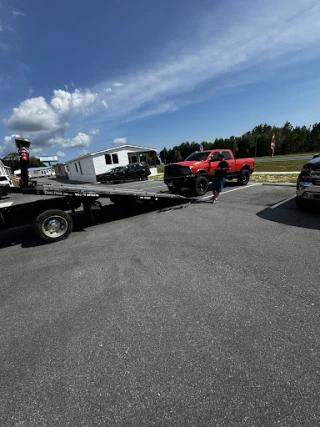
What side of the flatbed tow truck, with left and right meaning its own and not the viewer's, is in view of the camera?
left

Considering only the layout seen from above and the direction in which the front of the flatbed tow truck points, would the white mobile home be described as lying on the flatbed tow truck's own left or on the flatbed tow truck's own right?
on the flatbed tow truck's own right

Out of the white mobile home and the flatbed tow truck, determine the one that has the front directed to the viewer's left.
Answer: the flatbed tow truck

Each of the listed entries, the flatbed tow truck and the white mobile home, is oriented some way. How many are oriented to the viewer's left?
1

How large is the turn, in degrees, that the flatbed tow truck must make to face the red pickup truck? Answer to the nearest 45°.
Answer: approximately 135° to its right

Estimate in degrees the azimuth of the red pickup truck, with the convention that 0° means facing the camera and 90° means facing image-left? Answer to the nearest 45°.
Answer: approximately 45°
